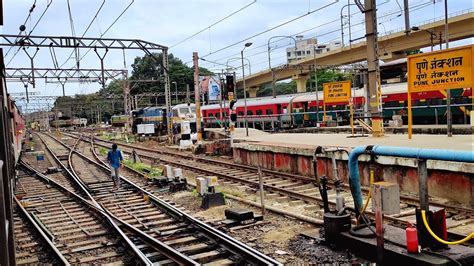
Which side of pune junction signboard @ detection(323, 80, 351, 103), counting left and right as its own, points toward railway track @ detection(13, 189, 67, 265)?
front

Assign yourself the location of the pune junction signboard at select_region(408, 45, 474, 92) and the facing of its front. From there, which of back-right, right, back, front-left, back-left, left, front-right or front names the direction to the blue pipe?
front-left

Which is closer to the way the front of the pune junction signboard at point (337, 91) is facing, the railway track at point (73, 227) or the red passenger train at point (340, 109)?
the railway track

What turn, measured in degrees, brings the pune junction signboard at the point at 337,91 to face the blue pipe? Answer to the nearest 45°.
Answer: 0° — it already faces it

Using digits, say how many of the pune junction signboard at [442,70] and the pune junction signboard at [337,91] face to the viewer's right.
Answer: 0

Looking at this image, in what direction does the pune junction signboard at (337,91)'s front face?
toward the camera

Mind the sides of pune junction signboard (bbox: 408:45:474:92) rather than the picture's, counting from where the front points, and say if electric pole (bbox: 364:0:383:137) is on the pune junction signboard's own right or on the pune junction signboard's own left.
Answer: on the pune junction signboard's own right

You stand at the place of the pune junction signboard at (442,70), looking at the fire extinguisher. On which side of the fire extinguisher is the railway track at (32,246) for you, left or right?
right

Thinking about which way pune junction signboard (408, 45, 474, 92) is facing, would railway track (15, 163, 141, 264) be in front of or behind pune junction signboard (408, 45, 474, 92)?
in front

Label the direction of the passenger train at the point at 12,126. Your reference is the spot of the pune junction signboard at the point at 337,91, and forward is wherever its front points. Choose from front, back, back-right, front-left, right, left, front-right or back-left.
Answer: front-right

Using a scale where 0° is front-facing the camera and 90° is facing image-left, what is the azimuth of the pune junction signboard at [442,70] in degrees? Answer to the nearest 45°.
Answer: approximately 45°

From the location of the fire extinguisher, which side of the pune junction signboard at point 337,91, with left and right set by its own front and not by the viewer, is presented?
front

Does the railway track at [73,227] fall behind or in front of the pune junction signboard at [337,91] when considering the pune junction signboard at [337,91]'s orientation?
in front

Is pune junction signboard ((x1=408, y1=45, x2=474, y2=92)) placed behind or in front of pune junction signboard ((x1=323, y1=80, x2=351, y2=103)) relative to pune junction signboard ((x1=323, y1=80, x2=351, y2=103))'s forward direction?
in front
